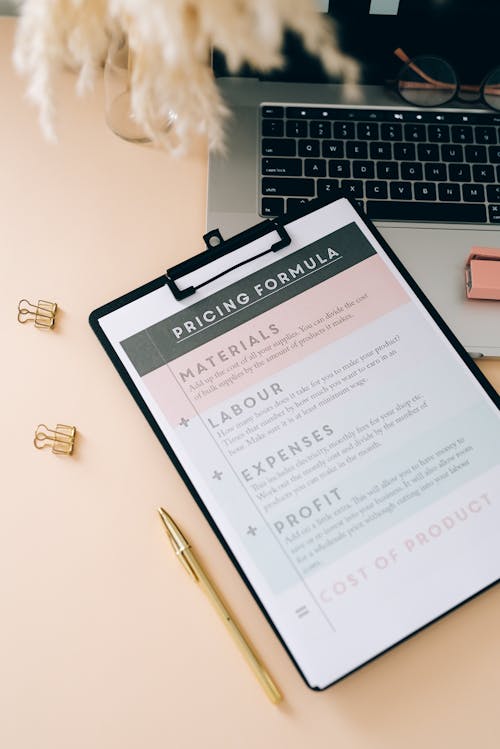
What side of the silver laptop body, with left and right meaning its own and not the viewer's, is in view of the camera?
front

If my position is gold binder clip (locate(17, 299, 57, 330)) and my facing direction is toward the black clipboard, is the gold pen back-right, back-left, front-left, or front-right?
front-right
